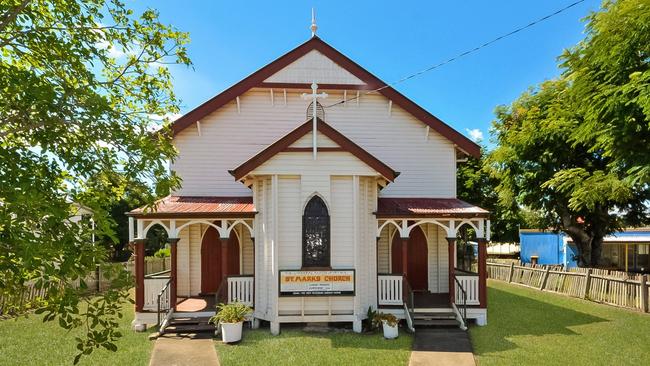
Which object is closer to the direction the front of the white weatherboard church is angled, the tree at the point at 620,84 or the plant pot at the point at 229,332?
the plant pot

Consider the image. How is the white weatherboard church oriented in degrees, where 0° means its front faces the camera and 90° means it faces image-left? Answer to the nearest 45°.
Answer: approximately 0°

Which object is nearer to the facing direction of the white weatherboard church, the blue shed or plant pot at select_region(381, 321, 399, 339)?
the plant pot

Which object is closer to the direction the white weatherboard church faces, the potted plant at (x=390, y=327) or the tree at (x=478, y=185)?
the potted plant

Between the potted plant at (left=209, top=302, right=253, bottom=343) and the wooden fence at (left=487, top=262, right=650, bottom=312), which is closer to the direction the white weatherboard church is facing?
the potted plant

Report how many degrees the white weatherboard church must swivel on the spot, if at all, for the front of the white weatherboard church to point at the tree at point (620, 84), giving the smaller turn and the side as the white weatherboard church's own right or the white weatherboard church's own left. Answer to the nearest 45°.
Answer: approximately 90° to the white weatherboard church's own left
